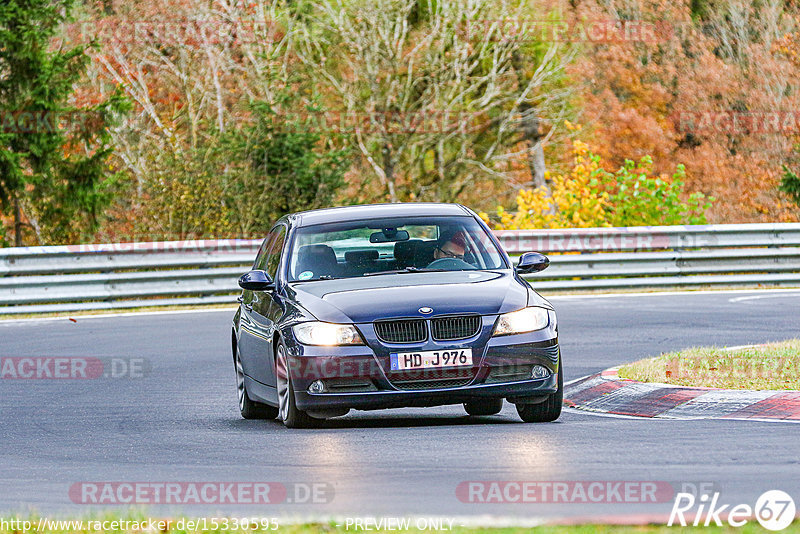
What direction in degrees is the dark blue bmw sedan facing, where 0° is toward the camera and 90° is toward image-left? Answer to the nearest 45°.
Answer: approximately 0°

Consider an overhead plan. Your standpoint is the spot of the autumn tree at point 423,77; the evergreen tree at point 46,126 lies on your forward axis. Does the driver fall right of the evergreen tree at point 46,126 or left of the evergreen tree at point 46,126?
left

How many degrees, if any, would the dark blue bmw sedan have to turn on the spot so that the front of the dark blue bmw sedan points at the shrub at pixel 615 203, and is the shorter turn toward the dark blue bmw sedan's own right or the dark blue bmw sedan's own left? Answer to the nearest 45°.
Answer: approximately 180°

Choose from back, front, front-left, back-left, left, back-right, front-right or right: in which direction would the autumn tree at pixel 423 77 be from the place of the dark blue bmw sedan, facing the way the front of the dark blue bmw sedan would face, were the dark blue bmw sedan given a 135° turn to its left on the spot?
front-left

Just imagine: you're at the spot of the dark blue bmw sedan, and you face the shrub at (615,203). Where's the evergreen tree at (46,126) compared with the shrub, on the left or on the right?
left

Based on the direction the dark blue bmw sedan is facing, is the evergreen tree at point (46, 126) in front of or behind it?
behind

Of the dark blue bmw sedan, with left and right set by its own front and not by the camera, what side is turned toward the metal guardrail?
back
